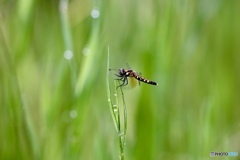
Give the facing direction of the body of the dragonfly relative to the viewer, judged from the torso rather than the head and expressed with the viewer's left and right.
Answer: facing to the left of the viewer
